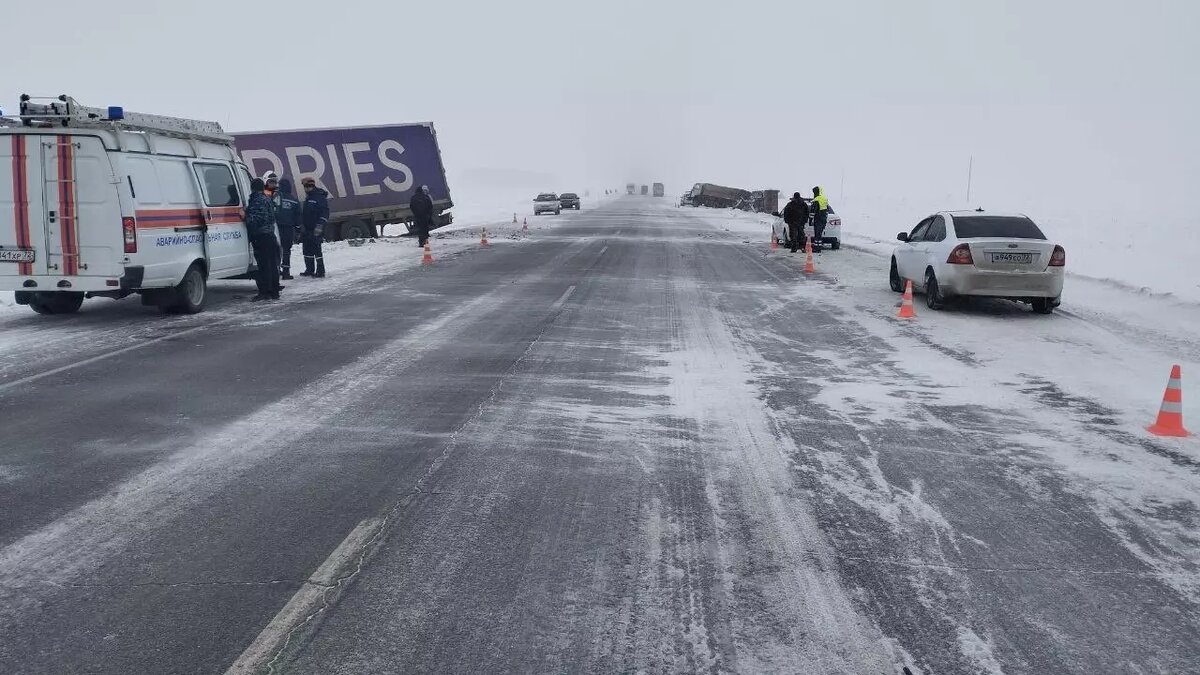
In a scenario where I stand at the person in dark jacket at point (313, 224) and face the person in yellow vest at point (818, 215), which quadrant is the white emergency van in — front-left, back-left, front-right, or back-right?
back-right

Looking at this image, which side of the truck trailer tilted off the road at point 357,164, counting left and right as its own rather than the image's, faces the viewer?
left

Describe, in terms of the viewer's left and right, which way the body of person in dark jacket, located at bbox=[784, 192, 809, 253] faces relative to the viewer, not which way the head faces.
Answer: facing away from the viewer

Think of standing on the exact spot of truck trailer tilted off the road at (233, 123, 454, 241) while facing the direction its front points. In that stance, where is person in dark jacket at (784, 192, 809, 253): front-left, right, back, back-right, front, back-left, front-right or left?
back-left

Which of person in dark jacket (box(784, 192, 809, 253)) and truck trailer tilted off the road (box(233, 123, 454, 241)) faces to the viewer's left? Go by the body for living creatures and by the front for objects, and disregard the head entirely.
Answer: the truck trailer tilted off the road

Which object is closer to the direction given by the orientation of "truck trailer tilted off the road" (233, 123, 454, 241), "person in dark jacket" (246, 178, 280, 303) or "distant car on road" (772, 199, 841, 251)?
the person in dark jacket

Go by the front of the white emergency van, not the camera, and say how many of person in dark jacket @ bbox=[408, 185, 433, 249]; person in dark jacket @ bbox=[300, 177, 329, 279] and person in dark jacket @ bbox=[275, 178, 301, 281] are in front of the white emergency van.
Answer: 3
